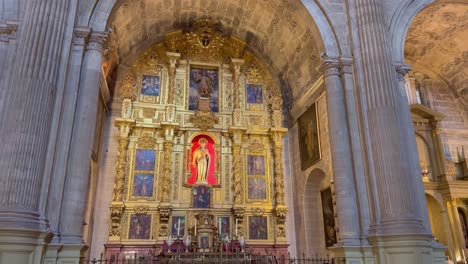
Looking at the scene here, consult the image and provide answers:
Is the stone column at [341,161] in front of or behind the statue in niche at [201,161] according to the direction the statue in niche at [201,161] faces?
in front

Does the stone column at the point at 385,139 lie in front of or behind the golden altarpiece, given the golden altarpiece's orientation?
in front

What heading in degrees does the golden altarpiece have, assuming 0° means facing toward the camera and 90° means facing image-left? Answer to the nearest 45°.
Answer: approximately 0°

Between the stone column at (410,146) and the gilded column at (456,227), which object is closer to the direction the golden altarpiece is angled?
the stone column

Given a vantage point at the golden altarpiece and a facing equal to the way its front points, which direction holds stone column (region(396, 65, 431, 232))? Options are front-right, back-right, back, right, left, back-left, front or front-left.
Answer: front-left

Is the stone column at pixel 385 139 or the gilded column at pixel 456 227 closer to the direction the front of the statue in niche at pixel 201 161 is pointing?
the stone column

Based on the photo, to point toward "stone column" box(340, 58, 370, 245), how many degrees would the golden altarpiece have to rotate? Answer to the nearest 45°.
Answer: approximately 45° to its left

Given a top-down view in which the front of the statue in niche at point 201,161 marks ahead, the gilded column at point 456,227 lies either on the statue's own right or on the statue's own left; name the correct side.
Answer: on the statue's own left

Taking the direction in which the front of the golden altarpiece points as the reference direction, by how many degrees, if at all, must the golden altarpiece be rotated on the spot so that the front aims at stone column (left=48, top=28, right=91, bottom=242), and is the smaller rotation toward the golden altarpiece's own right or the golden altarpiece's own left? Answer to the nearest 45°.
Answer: approximately 45° to the golden altarpiece's own right
